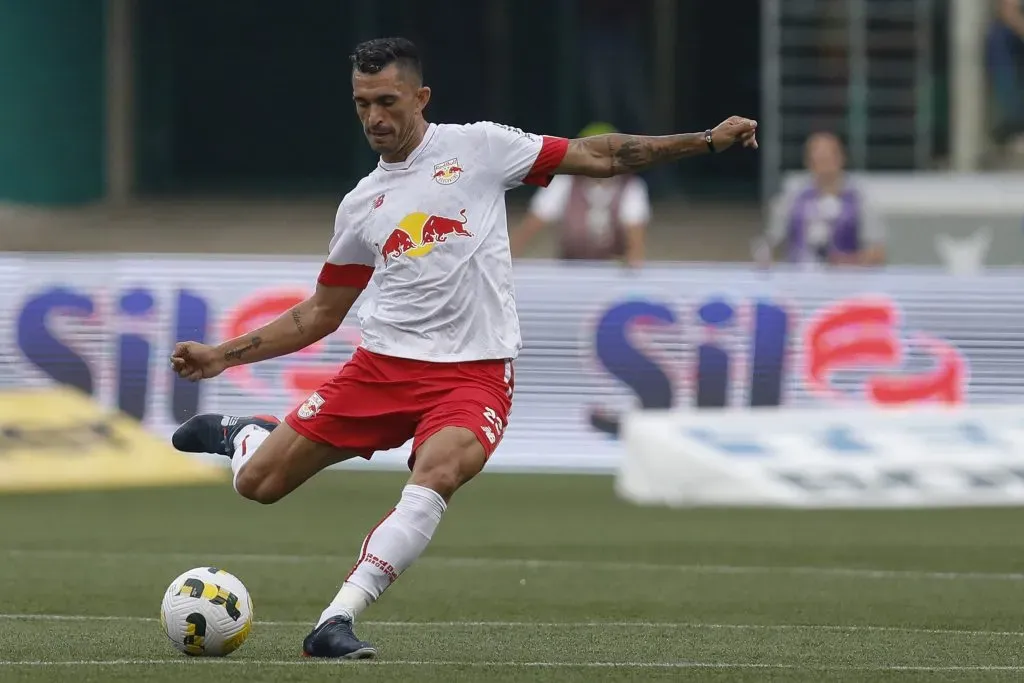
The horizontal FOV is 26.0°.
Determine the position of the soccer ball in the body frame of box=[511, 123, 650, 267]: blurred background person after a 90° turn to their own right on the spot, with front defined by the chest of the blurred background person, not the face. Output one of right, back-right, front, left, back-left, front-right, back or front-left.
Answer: left

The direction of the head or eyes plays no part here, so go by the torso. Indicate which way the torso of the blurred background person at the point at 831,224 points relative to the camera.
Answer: toward the camera

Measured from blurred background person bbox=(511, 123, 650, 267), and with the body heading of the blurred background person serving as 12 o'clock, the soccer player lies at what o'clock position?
The soccer player is roughly at 12 o'clock from the blurred background person.

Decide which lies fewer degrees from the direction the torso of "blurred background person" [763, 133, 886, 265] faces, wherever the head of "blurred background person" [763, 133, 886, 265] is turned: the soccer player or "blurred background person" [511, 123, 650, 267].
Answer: the soccer player

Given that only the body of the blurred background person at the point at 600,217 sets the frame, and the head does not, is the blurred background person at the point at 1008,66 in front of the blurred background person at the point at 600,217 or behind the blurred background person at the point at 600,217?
behind

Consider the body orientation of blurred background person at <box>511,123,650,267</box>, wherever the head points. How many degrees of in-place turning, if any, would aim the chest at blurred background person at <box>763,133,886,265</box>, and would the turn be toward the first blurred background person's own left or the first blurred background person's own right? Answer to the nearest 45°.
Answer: approximately 90° to the first blurred background person's own left

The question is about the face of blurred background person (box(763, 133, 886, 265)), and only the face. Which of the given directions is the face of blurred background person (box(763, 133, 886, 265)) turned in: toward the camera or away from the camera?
toward the camera

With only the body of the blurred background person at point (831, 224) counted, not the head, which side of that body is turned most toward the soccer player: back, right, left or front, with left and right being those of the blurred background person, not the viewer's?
front

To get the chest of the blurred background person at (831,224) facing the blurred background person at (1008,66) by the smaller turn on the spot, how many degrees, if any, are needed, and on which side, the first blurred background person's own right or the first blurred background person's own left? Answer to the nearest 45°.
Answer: approximately 180°

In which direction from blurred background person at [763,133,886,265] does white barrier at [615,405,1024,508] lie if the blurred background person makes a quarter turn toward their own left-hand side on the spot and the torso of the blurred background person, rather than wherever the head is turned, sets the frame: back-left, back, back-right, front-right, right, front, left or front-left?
right

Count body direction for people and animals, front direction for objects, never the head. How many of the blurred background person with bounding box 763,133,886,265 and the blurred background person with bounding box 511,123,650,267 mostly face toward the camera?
2

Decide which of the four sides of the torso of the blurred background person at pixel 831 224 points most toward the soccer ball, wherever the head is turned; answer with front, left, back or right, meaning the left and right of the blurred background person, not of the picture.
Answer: front

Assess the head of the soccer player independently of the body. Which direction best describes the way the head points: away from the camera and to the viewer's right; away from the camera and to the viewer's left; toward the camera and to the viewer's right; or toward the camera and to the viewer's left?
toward the camera and to the viewer's left

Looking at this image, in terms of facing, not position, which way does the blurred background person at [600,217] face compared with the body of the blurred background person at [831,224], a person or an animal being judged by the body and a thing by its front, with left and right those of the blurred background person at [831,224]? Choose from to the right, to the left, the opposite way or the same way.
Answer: the same way

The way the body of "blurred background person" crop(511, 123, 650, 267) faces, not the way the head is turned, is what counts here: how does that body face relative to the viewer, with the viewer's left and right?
facing the viewer

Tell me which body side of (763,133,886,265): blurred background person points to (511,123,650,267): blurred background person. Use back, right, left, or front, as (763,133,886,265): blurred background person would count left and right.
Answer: right
